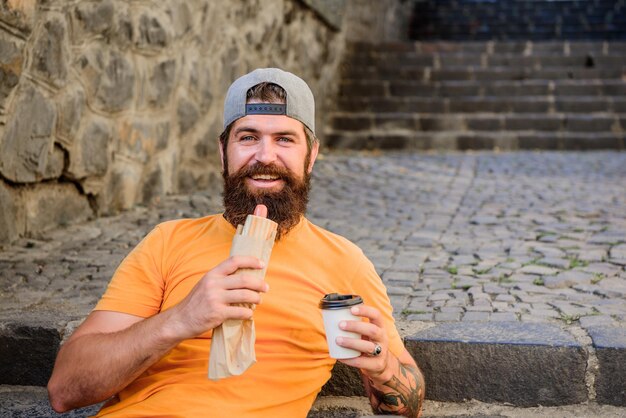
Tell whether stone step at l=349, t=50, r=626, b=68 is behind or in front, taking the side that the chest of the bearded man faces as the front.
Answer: behind

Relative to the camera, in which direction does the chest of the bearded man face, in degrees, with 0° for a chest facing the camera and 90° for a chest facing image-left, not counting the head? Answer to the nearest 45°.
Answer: approximately 0°

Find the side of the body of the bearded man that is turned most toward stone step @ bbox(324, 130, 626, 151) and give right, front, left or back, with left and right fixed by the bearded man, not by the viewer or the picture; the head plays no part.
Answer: back

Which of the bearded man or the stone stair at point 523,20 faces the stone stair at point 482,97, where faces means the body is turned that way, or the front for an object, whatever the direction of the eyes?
the stone stair at point 523,20

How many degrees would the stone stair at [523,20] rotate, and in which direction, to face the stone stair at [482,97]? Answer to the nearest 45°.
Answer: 0° — it already faces it

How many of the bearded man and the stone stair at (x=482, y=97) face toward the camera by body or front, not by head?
2

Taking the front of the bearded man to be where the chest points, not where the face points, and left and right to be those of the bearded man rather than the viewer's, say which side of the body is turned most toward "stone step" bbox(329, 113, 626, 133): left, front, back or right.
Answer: back
